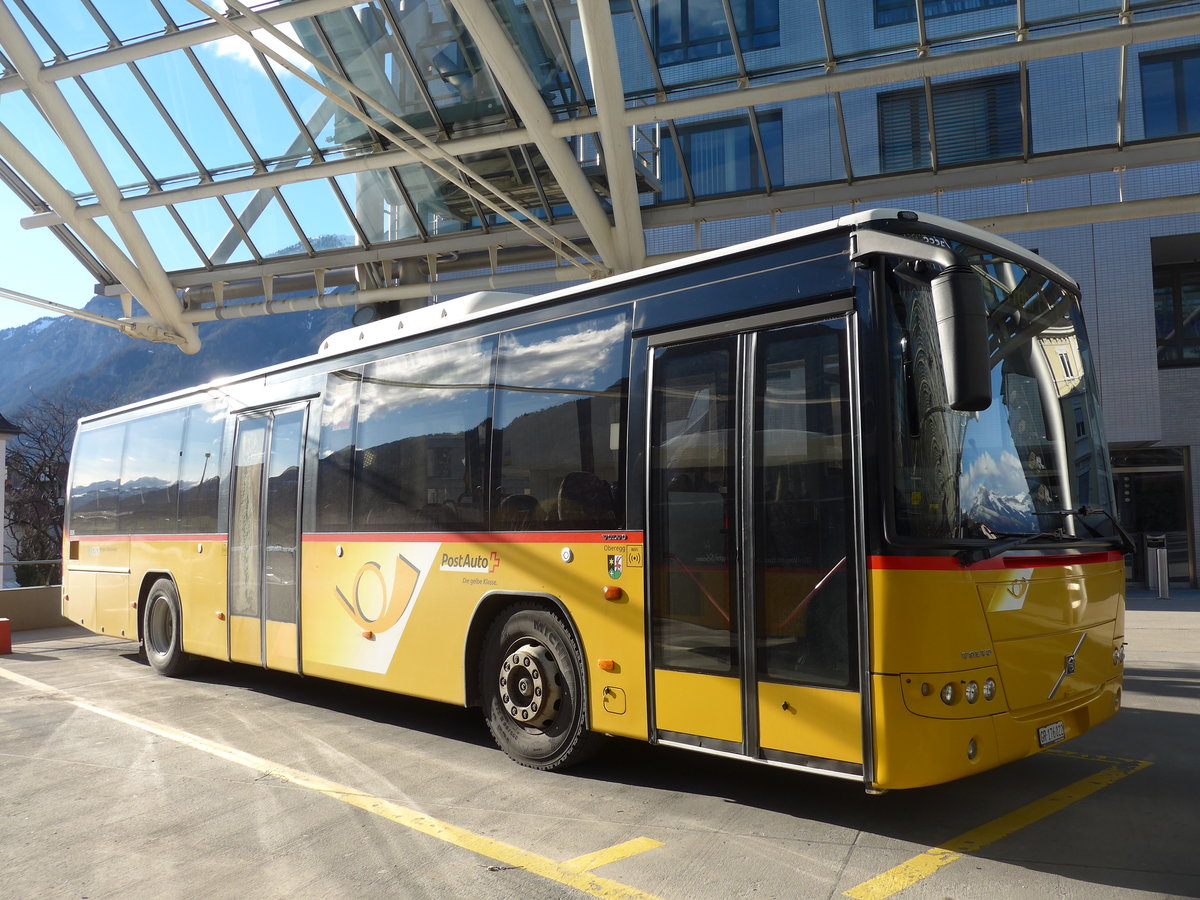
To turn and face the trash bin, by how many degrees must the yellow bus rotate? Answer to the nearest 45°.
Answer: approximately 90° to its left

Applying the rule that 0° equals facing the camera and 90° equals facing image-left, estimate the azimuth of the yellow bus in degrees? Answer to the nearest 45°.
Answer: approximately 315°

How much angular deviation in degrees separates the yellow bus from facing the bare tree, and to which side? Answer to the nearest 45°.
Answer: approximately 180°
